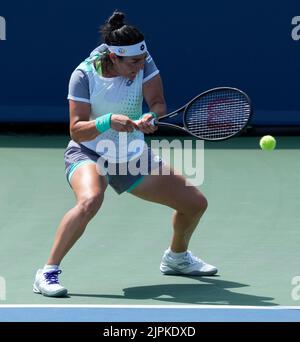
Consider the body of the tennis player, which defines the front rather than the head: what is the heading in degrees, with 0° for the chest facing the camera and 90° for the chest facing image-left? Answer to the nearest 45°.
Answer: approximately 315°
